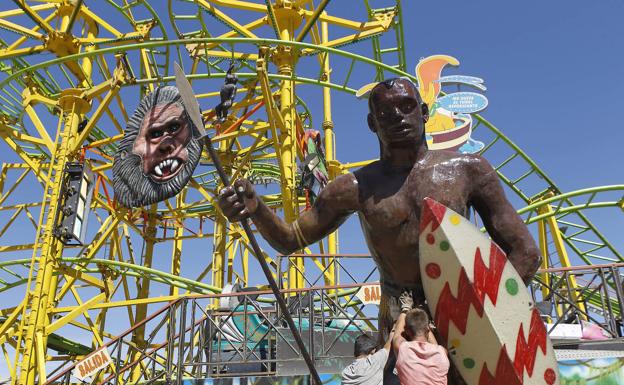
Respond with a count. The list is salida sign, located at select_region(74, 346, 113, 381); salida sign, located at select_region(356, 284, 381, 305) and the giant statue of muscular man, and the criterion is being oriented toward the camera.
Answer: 3

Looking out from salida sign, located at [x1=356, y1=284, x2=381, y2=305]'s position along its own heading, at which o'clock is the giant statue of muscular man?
The giant statue of muscular man is roughly at 12 o'clock from the salida sign.

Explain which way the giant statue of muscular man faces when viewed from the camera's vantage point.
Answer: facing the viewer

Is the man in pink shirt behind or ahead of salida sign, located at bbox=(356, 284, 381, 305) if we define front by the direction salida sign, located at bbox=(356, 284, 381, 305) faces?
ahead

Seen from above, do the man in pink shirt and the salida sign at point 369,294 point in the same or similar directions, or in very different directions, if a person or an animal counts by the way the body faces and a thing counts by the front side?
very different directions

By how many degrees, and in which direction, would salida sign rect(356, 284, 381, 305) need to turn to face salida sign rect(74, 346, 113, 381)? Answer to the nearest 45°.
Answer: approximately 90° to its right

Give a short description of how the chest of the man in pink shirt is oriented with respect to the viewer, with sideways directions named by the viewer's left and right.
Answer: facing away from the viewer

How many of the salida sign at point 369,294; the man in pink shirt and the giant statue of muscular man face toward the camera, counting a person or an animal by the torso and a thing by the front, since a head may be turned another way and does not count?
2

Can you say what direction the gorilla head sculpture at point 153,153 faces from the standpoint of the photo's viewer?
facing the viewer and to the right of the viewer

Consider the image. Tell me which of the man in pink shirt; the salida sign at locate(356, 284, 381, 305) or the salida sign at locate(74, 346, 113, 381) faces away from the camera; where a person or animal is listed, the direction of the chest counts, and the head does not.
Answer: the man in pink shirt

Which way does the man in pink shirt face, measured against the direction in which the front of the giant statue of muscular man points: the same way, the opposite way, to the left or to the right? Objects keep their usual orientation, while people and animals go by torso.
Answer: the opposite way

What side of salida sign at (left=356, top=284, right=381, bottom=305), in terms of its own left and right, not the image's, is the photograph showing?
front

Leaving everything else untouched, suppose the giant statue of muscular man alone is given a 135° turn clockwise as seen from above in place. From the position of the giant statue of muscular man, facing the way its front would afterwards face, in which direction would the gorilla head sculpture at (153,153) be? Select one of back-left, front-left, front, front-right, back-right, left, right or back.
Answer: front

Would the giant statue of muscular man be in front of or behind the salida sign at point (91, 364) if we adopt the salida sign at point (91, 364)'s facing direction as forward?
in front

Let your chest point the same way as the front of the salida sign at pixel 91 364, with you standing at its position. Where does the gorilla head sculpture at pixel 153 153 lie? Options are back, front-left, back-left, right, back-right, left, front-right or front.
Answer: front
